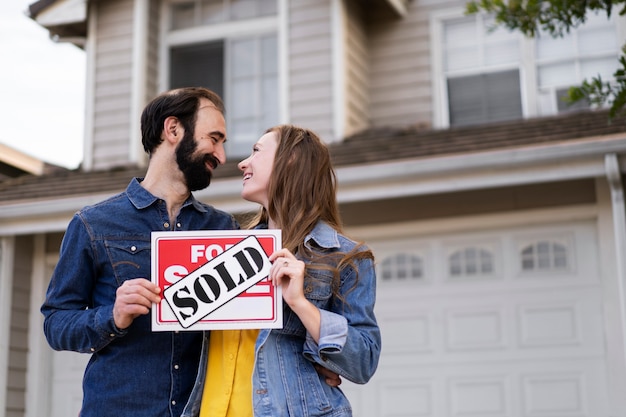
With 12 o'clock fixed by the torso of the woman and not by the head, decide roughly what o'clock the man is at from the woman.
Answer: The man is roughly at 2 o'clock from the woman.

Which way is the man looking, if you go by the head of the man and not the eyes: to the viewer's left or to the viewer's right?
to the viewer's right

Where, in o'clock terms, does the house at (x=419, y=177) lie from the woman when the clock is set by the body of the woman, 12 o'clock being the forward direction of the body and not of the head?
The house is roughly at 5 o'clock from the woman.

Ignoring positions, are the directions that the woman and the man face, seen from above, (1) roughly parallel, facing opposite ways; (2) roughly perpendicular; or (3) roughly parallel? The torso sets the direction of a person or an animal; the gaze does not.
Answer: roughly perpendicular

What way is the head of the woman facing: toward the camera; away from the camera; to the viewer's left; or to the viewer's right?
to the viewer's left

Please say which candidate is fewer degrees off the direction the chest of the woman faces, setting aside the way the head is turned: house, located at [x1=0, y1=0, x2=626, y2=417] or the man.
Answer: the man

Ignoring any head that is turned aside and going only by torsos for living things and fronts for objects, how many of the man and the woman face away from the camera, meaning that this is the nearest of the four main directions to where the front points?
0

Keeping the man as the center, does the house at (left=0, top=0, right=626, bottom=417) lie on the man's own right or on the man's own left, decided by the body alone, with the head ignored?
on the man's own left

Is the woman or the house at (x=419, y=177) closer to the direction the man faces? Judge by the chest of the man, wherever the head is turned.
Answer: the woman

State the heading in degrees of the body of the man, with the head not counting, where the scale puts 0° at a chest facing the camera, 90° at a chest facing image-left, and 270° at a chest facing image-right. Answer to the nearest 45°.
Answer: approximately 315°
